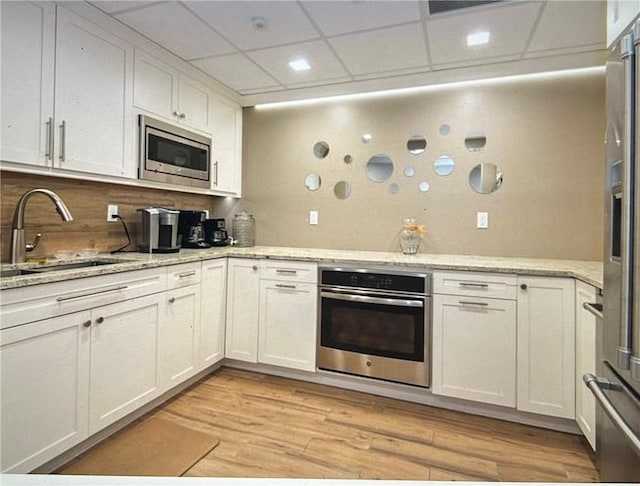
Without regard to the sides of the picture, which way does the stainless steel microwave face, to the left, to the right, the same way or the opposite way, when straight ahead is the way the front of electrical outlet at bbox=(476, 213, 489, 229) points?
to the left

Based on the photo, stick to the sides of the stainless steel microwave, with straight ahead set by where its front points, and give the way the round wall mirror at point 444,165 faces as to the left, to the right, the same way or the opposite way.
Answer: to the right

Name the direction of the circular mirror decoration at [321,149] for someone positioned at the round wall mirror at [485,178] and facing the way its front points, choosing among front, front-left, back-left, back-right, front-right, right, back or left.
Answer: right

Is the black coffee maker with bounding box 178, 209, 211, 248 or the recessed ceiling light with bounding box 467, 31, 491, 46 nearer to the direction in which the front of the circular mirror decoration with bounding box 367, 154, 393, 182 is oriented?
the recessed ceiling light

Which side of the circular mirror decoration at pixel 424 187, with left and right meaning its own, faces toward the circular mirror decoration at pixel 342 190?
right

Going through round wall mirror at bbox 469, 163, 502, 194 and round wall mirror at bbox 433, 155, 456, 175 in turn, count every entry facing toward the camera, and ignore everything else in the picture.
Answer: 2

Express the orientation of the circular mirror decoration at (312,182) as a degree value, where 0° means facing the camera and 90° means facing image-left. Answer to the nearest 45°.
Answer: approximately 0°

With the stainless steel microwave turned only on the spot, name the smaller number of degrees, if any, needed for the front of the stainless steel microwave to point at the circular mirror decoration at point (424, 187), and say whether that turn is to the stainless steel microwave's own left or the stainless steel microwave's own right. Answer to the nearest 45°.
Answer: approximately 45° to the stainless steel microwave's own left

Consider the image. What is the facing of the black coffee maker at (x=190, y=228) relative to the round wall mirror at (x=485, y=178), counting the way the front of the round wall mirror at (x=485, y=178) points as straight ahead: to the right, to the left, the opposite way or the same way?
to the left

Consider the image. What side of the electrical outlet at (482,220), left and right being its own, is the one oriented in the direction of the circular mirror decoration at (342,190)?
right

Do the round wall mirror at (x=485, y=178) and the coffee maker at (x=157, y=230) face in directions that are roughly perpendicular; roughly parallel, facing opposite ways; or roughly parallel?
roughly perpendicular

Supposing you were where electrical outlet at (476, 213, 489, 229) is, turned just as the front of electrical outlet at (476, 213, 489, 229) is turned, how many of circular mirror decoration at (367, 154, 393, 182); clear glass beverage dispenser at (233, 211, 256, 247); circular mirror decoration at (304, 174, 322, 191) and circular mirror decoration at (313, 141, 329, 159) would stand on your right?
4

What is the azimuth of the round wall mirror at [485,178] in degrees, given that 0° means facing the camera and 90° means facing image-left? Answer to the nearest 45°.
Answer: approximately 0°

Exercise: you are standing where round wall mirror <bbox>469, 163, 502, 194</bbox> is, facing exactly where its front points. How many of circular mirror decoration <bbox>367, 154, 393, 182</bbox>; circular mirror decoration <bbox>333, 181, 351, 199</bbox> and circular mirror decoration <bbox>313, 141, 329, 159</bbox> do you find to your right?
3
